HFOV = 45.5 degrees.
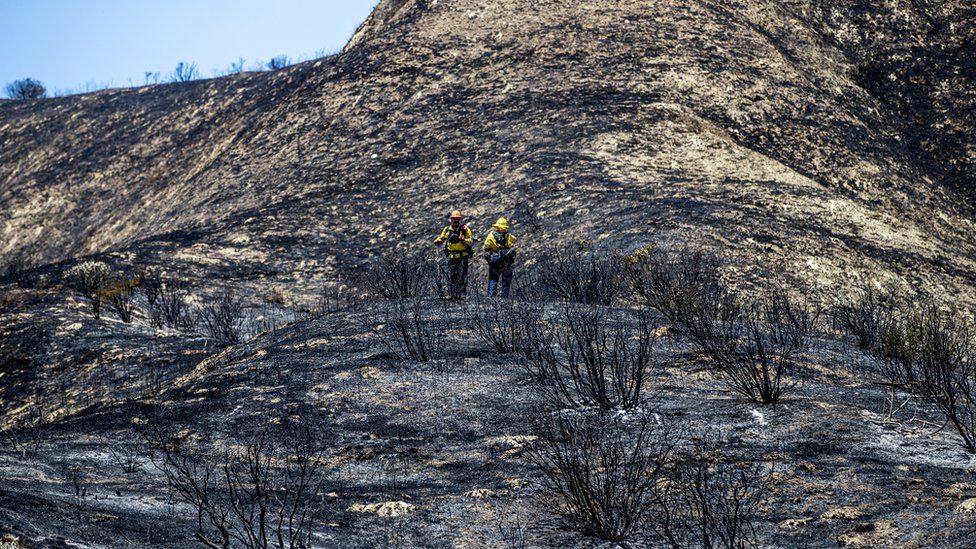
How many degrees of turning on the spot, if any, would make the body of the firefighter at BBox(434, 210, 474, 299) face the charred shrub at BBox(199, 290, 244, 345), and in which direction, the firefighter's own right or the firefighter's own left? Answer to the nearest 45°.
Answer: approximately 90° to the firefighter's own right

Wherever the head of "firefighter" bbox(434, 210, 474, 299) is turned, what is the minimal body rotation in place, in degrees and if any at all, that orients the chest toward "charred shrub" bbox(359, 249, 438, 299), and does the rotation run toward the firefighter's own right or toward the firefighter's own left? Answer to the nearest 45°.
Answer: approximately 135° to the firefighter's own right

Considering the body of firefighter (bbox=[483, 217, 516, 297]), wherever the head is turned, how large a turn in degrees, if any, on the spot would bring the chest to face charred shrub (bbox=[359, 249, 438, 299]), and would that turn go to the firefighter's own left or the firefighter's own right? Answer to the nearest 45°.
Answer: approximately 135° to the firefighter's own right

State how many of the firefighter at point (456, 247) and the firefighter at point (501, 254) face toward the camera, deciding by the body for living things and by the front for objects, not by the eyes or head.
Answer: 2

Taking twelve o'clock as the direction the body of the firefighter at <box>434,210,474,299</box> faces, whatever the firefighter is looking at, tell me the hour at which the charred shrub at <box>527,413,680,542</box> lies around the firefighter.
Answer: The charred shrub is roughly at 12 o'clock from the firefighter.

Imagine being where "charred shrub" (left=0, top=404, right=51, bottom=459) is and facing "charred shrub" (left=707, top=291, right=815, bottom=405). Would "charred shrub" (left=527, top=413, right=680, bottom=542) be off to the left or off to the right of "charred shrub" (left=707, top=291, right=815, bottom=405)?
right

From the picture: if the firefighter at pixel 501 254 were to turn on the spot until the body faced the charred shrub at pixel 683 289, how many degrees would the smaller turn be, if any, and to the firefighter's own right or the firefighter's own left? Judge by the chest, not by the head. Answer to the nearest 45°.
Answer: approximately 45° to the firefighter's own left

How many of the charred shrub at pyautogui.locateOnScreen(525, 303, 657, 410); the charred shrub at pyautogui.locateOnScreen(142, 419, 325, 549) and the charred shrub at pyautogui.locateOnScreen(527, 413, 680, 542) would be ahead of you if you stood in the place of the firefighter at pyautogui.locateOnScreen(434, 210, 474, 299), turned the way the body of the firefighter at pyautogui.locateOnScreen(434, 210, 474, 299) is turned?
3

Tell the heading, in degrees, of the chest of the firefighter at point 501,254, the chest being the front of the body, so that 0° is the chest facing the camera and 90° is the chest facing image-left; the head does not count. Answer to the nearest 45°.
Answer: approximately 0°

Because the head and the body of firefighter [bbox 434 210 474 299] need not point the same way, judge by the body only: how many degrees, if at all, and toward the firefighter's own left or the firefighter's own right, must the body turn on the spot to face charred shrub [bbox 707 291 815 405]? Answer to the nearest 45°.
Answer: approximately 45° to the firefighter's own left

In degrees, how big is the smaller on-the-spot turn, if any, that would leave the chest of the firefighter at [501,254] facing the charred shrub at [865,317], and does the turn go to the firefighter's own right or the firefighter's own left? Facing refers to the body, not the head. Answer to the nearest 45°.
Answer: approximately 90° to the firefighter's own left

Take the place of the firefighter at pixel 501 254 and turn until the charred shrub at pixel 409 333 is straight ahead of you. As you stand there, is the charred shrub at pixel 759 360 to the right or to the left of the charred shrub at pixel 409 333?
left
